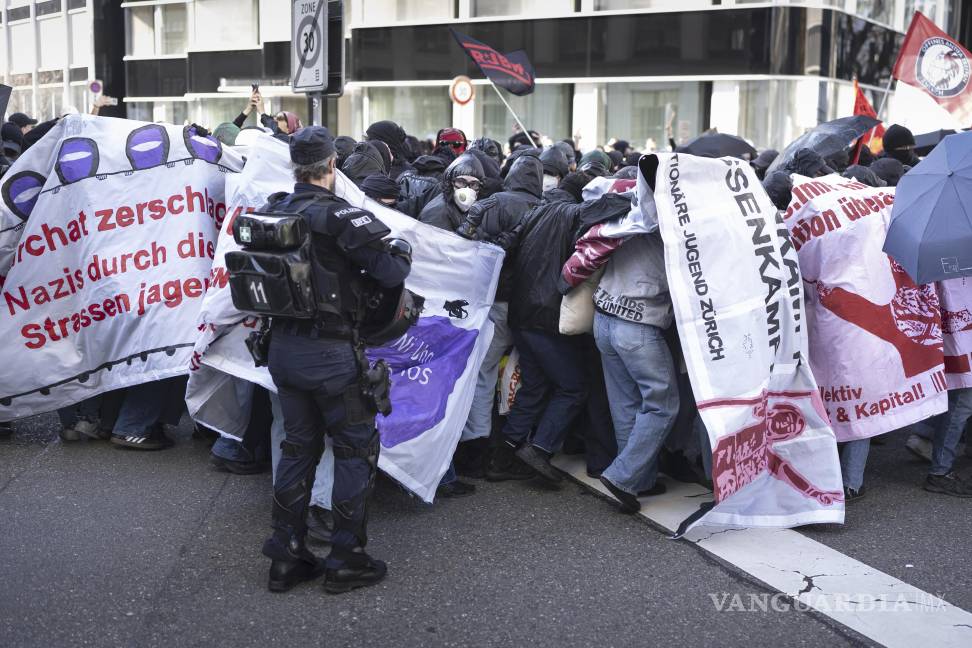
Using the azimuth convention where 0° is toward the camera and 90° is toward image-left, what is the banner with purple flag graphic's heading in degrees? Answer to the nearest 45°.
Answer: approximately 0°

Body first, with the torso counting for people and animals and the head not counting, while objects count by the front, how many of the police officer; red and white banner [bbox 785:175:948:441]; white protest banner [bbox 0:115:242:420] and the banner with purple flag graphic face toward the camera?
3

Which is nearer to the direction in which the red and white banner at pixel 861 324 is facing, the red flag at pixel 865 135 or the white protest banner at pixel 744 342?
the white protest banner

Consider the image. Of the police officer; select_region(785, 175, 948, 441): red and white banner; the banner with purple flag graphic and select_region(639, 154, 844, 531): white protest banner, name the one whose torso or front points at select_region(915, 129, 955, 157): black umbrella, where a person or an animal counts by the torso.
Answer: the police officer

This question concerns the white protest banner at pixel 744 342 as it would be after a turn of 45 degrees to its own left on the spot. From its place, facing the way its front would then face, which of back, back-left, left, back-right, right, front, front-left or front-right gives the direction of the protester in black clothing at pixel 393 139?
back

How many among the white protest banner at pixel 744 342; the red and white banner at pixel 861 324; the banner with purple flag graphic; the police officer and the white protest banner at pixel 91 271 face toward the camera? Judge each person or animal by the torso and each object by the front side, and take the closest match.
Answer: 4

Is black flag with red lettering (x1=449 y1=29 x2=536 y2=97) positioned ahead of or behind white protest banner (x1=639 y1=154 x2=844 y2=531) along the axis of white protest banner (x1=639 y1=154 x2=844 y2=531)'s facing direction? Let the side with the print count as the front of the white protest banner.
behind

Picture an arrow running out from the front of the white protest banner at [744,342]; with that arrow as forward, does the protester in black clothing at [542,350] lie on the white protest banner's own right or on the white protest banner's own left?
on the white protest banner's own right

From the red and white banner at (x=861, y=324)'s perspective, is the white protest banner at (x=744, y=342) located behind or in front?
in front

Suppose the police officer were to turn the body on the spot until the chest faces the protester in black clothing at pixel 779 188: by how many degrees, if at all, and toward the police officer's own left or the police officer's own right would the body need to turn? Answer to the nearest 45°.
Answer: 0° — they already face them

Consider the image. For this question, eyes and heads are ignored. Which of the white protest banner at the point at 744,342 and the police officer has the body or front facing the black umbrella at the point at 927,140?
the police officer

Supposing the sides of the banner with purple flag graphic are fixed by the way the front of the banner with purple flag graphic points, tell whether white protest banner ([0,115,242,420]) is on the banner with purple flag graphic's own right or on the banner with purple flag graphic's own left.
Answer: on the banner with purple flag graphic's own right

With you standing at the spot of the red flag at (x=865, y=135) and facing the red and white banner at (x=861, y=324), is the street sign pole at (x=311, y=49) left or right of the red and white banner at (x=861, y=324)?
right
